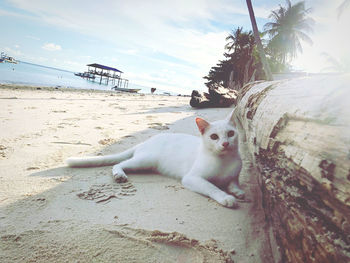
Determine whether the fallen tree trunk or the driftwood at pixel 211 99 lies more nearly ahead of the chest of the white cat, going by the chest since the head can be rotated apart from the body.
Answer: the fallen tree trunk

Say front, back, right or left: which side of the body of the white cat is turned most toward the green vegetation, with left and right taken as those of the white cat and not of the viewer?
left

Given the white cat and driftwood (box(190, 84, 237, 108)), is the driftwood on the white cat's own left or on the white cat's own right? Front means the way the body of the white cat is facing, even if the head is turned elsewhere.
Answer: on the white cat's own left

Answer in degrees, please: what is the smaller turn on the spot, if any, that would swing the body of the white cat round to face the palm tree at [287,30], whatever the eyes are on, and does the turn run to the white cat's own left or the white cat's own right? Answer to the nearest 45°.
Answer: approximately 90° to the white cat's own left

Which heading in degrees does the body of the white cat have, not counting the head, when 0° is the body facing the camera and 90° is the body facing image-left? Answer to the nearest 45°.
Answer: approximately 315°

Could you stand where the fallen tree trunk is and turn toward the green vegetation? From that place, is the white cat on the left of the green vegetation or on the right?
left

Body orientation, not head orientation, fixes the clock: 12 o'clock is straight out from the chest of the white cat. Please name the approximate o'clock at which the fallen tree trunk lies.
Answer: The fallen tree trunk is roughly at 1 o'clock from the white cat.

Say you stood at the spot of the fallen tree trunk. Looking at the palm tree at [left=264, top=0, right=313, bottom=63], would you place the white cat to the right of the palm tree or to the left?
left
